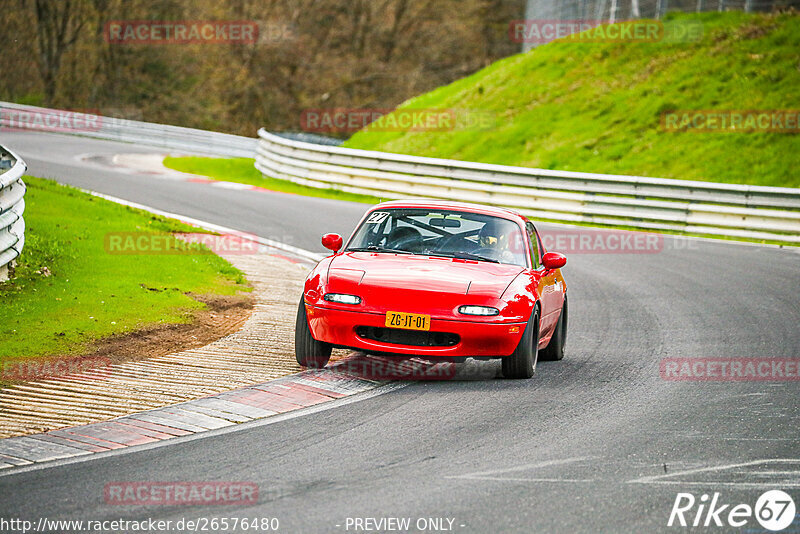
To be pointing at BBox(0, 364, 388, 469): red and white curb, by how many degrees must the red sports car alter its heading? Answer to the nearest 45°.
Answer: approximately 45° to its right

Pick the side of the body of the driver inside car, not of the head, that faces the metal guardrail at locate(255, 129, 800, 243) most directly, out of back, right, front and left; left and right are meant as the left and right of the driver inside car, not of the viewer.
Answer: back

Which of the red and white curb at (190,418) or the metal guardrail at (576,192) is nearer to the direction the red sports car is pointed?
the red and white curb

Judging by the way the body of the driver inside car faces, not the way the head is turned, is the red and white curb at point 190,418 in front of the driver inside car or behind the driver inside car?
in front

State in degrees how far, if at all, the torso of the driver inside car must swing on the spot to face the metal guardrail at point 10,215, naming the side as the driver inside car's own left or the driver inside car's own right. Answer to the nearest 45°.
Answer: approximately 90° to the driver inside car's own right

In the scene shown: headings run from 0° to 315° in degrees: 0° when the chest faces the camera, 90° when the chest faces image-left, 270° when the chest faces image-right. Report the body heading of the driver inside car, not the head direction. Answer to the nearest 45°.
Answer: approximately 0°

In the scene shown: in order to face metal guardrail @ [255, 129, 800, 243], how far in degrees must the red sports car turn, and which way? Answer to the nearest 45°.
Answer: approximately 180°

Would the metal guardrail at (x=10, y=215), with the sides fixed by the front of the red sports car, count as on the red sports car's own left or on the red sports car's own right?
on the red sports car's own right
